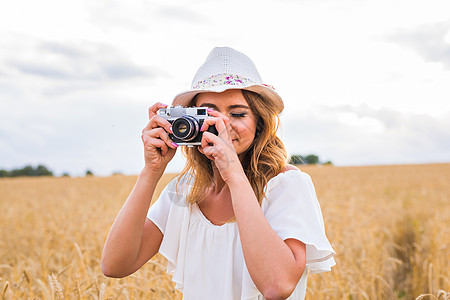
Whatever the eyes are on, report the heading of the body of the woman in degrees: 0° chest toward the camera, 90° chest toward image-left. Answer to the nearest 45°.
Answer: approximately 45°
